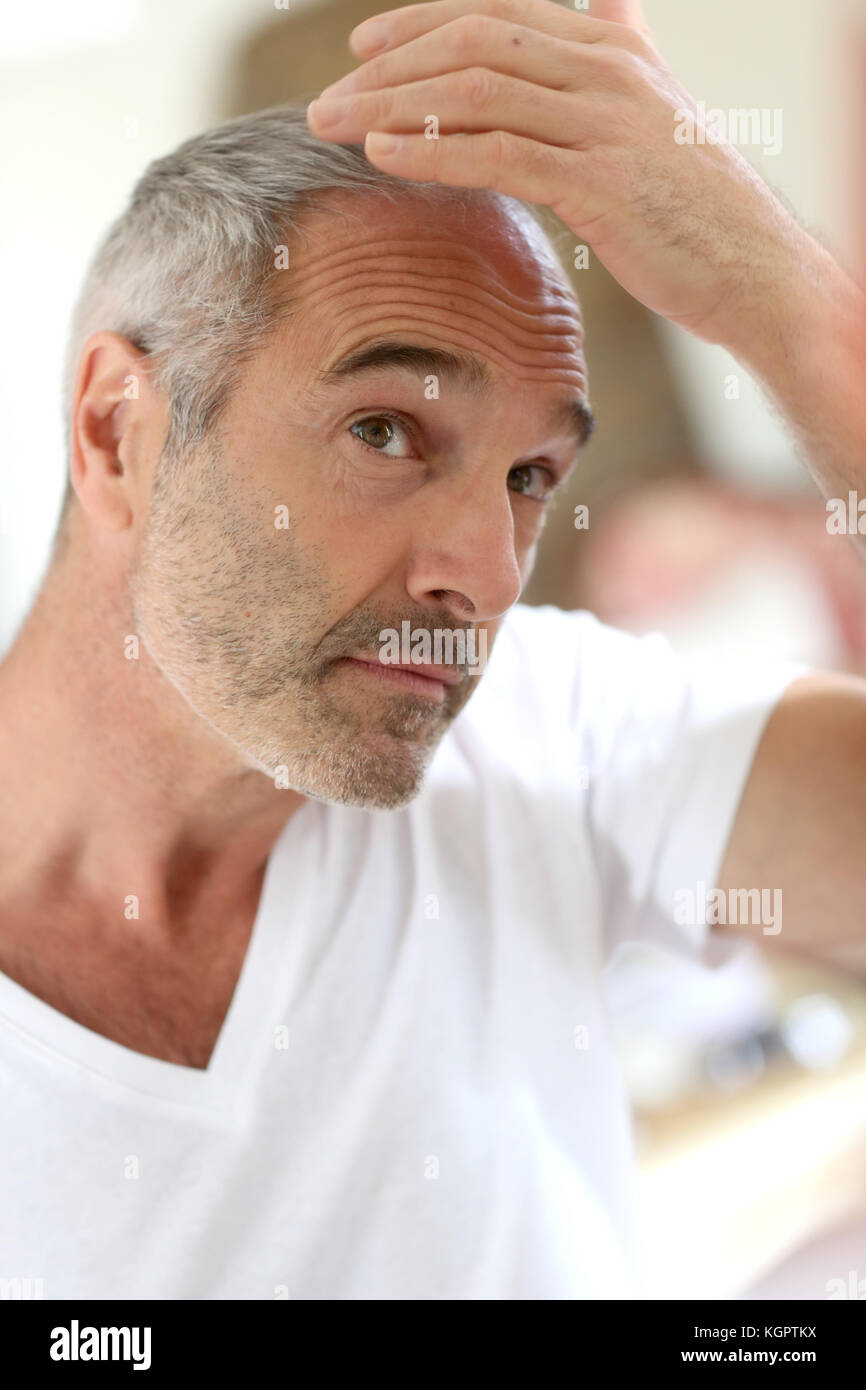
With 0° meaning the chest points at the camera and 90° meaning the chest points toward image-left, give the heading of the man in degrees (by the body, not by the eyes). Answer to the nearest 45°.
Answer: approximately 315°

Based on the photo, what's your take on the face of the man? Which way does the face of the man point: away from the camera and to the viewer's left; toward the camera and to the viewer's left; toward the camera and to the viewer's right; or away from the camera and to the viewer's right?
toward the camera and to the viewer's right
